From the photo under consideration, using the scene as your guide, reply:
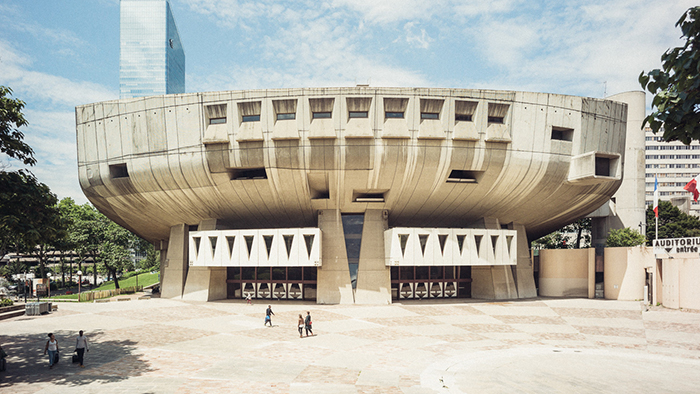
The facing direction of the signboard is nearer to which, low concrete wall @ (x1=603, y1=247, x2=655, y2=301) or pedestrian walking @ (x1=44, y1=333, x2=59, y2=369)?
the pedestrian walking

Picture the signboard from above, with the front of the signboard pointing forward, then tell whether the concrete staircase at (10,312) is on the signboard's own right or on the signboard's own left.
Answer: on the signboard's own right

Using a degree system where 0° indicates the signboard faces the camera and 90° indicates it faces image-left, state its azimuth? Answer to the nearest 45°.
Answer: approximately 0°

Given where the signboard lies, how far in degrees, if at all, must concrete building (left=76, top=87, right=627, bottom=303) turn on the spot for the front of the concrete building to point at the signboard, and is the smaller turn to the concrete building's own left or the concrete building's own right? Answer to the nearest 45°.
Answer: approximately 90° to the concrete building's own left

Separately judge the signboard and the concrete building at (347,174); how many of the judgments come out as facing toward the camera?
2
